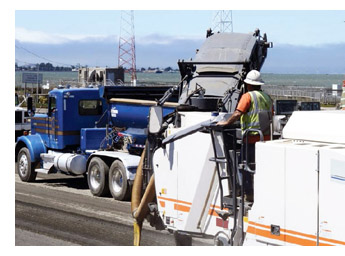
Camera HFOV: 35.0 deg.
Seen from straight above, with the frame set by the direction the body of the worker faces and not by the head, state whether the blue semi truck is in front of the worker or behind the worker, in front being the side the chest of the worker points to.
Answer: in front

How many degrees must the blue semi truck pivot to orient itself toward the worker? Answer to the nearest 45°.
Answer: approximately 135° to its left

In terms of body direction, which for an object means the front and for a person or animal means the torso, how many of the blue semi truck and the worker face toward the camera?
0

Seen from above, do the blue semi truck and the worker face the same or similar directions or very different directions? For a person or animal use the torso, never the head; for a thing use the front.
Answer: same or similar directions

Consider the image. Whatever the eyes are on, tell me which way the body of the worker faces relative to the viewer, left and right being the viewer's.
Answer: facing away from the viewer and to the left of the viewer

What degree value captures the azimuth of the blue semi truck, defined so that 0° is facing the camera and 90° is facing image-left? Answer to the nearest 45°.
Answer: approximately 135°
